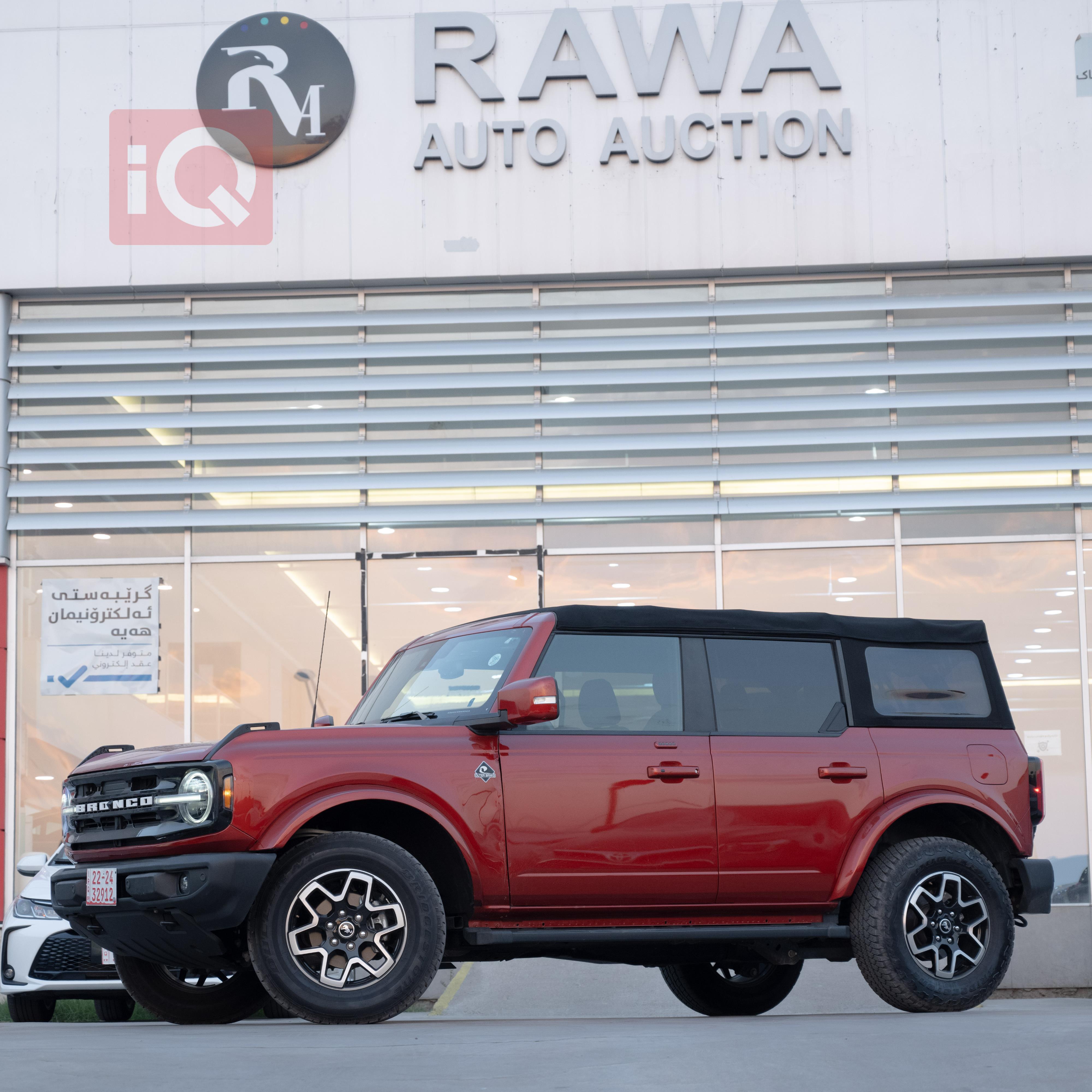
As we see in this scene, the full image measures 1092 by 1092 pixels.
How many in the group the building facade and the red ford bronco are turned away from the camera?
0

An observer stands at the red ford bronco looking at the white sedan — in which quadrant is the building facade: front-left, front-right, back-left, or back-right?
front-right

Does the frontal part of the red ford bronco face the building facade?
no

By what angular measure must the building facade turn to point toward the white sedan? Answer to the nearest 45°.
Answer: approximately 45° to its right

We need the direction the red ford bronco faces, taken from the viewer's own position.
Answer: facing the viewer and to the left of the viewer

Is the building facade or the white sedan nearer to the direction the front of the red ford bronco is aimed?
the white sedan

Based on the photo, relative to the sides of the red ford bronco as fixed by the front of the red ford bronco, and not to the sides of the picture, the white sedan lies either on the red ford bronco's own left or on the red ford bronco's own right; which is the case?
on the red ford bronco's own right

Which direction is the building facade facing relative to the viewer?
toward the camera

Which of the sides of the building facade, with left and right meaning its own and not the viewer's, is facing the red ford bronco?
front
